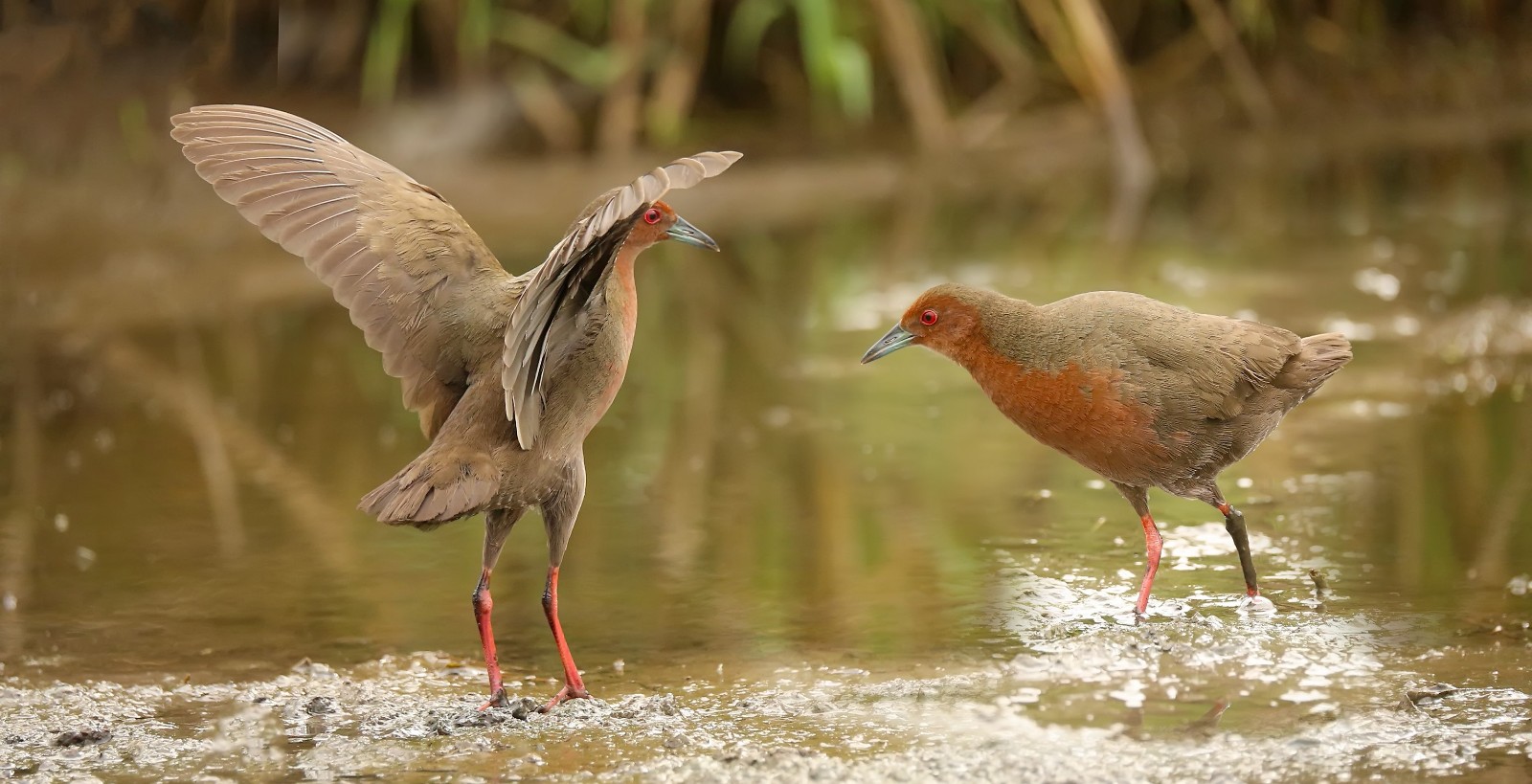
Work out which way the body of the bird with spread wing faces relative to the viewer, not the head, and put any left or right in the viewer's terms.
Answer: facing away from the viewer and to the right of the viewer

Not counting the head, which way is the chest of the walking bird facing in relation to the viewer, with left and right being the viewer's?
facing to the left of the viewer

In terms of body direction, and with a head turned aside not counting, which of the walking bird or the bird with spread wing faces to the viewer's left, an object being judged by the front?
the walking bird

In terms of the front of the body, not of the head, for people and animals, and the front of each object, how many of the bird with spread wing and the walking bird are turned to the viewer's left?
1

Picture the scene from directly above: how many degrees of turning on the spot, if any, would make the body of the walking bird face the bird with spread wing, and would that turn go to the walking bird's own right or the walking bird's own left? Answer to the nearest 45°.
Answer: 0° — it already faces it

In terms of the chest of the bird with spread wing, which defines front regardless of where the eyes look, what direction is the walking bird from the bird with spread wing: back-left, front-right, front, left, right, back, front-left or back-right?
front-right
